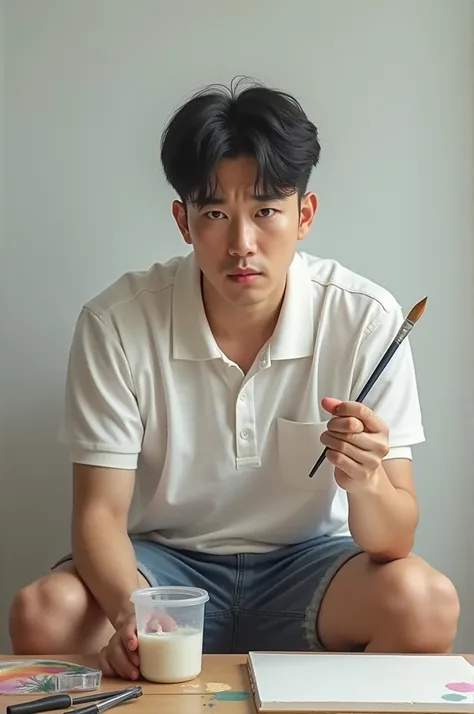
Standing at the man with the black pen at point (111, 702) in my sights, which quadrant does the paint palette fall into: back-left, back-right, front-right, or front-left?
front-right

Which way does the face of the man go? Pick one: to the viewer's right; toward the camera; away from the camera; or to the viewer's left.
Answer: toward the camera

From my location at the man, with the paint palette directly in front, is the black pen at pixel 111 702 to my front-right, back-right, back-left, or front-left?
front-left

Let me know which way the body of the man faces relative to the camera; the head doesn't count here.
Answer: toward the camera
